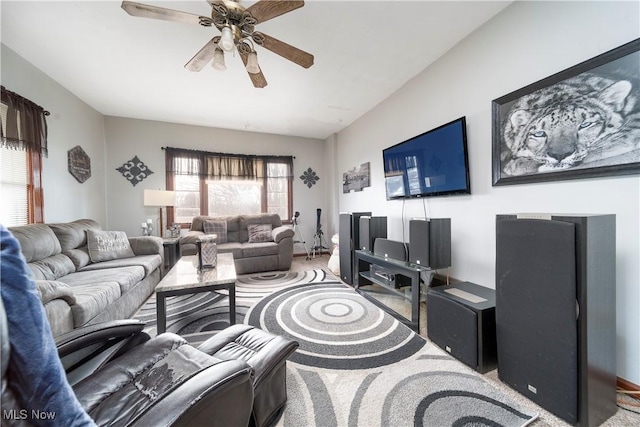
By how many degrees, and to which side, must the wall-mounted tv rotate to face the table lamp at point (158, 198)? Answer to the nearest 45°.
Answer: approximately 45° to its right

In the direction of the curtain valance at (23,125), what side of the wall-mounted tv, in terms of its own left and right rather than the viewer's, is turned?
front

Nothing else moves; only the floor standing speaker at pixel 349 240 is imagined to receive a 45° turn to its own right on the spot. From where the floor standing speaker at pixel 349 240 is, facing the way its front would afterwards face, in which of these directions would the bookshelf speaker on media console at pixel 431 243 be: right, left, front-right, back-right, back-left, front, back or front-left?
back-left

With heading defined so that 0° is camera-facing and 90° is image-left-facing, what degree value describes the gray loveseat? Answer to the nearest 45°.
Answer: approximately 0°

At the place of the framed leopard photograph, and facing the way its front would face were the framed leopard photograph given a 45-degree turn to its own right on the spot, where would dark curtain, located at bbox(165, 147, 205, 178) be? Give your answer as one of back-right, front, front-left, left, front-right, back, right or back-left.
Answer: front

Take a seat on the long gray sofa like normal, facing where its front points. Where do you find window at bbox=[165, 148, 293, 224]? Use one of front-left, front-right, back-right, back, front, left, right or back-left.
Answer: left

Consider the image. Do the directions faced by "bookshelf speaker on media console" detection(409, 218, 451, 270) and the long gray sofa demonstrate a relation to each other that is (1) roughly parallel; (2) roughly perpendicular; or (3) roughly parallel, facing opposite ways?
roughly parallel, facing opposite ways

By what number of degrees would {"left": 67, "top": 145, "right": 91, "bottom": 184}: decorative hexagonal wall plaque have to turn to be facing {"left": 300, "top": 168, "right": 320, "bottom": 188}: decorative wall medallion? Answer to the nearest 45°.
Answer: approximately 45° to its left

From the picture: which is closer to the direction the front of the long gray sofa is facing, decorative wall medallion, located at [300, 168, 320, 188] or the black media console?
the black media console

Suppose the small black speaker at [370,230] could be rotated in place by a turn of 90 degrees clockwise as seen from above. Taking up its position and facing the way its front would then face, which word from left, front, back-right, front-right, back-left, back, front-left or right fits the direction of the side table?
front-left

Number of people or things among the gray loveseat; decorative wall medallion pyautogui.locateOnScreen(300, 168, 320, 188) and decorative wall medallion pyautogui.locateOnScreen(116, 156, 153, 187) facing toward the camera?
3

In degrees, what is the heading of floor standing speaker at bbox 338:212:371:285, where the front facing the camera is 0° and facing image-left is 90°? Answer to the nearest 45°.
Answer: approximately 45°

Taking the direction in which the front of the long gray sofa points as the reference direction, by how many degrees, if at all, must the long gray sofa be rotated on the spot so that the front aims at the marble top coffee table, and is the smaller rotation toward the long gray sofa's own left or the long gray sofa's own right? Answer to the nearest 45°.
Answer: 0° — it already faces it

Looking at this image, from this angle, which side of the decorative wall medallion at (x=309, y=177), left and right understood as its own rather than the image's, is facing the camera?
front

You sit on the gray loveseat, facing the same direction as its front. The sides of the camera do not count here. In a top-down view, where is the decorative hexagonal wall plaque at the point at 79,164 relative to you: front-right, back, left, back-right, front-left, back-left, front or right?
right

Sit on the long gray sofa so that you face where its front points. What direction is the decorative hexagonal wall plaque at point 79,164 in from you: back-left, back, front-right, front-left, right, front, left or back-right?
back-left

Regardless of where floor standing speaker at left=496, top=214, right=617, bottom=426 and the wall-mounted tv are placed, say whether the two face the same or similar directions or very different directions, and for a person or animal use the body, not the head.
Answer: same or similar directions

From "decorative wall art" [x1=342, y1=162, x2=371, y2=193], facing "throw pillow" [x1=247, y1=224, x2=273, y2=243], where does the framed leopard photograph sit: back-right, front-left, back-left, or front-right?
back-left

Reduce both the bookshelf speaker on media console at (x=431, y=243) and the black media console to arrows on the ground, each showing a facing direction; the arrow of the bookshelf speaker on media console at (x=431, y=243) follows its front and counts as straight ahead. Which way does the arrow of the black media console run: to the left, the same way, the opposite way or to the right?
the same way

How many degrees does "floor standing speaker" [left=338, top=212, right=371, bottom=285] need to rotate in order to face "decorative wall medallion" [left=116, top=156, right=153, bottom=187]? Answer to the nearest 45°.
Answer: approximately 45° to its right

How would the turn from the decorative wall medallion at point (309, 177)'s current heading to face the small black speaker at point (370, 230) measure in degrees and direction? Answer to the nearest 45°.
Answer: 0° — it already faces it

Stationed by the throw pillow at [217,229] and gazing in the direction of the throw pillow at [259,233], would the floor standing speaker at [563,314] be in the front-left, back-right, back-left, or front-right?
front-right

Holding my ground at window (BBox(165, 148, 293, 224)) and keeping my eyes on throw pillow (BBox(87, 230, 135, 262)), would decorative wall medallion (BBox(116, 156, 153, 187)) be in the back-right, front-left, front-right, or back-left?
front-right

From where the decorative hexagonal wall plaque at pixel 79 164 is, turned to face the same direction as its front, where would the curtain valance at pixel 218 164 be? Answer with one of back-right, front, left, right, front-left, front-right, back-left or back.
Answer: front-left
